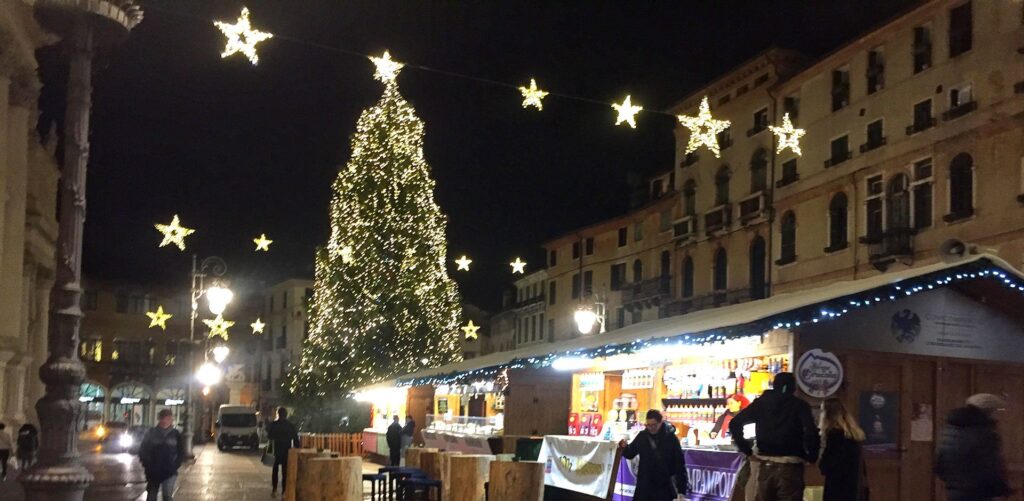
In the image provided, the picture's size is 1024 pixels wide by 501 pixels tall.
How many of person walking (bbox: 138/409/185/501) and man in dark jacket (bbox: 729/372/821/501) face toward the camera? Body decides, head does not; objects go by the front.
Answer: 1

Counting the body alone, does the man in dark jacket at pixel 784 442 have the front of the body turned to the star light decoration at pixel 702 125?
yes

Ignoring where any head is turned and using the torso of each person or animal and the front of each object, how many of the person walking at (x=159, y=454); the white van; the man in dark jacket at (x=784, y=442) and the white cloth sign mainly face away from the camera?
1

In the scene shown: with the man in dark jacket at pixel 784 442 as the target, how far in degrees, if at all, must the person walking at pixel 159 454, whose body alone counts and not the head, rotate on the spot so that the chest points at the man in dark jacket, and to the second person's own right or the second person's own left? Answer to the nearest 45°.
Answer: approximately 45° to the second person's own left

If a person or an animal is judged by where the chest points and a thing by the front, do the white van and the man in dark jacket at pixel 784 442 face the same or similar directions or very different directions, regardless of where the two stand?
very different directions

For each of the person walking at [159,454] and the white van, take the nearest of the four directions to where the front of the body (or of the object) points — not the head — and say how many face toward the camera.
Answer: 2

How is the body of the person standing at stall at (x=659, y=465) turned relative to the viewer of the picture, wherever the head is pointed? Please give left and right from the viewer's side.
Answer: facing the viewer and to the left of the viewer

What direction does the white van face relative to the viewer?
toward the camera

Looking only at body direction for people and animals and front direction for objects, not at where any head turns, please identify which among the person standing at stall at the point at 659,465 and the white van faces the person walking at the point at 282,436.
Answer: the white van

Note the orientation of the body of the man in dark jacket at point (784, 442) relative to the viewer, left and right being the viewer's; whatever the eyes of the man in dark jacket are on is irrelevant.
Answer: facing away from the viewer

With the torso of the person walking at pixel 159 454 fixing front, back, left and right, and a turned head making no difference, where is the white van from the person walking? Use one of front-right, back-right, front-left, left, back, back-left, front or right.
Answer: back

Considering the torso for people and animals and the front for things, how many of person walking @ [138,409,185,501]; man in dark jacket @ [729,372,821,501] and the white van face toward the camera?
2

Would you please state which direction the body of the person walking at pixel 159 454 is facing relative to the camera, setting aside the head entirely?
toward the camera
